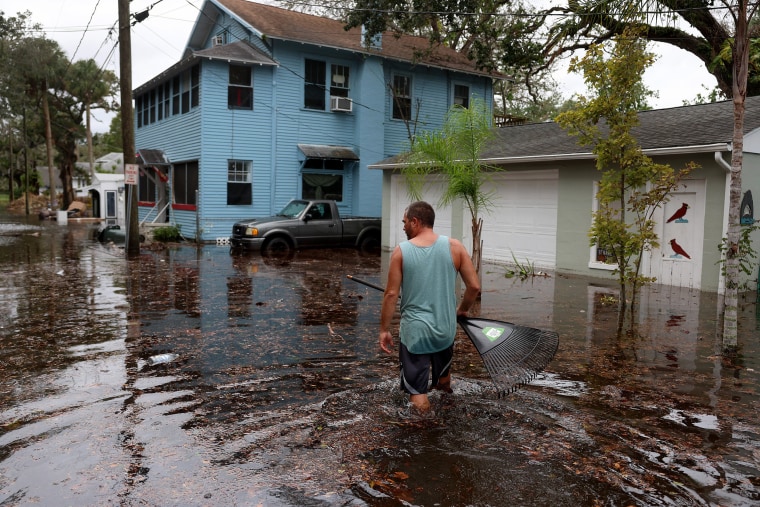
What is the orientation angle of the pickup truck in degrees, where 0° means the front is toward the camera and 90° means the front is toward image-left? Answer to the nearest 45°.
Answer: approximately 45°

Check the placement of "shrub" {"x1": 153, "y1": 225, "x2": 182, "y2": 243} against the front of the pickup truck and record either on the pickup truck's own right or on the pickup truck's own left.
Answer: on the pickup truck's own right

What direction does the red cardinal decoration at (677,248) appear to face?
to the viewer's left

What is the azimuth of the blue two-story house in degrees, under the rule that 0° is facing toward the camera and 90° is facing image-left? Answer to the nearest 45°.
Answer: approximately 45°

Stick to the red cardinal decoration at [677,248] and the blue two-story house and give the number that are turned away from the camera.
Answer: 0

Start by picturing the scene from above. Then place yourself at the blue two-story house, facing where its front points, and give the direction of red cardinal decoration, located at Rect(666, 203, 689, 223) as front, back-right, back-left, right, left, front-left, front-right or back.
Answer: left

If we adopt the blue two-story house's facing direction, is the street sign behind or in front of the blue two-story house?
in front

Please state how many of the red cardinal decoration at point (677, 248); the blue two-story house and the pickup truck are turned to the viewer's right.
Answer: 0
